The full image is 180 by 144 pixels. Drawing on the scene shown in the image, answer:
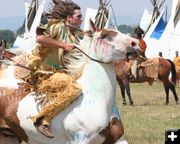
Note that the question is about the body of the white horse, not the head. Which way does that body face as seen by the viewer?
to the viewer's right

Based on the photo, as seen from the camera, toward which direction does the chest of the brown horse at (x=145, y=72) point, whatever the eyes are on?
to the viewer's left

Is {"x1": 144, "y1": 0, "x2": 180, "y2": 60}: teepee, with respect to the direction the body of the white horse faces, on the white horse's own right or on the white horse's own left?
on the white horse's own left

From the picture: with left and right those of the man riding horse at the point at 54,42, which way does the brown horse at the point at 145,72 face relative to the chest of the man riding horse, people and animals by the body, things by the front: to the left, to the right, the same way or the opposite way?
the opposite way

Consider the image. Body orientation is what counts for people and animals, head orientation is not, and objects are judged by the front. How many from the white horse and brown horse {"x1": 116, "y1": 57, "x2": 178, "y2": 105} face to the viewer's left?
1

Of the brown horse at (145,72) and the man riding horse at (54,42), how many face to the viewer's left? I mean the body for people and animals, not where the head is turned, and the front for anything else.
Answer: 1

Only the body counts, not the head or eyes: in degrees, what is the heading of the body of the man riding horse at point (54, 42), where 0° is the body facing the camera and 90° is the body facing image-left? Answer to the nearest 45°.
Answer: approximately 270°

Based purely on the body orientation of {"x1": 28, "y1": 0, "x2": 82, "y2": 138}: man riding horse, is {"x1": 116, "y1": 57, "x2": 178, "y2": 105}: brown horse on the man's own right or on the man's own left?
on the man's own left

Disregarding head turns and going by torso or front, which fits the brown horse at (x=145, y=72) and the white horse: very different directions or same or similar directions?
very different directions

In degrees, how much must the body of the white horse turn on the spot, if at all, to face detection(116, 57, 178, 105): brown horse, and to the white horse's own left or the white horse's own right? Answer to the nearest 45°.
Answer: approximately 90° to the white horse's own left

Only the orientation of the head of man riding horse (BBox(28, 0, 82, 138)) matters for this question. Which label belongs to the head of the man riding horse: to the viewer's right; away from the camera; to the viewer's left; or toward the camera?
to the viewer's right

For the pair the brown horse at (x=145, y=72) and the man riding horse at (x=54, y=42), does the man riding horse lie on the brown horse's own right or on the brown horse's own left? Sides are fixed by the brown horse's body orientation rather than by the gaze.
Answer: on the brown horse's own left
